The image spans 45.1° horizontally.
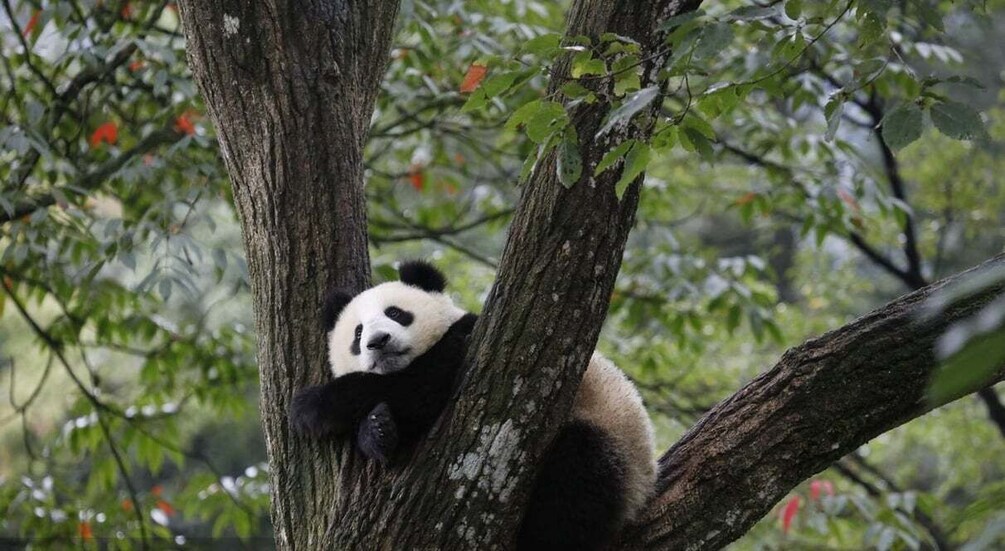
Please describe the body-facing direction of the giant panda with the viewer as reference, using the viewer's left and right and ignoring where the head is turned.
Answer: facing the viewer and to the left of the viewer

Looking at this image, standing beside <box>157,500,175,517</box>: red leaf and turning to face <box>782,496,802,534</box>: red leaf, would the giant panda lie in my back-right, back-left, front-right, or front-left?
front-right

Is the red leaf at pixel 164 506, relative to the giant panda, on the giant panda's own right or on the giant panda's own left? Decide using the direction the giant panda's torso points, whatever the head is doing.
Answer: on the giant panda's own right

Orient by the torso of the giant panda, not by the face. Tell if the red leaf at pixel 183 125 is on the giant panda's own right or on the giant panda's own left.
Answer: on the giant panda's own right

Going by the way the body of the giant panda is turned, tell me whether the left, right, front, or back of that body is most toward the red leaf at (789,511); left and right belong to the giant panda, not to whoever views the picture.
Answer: back

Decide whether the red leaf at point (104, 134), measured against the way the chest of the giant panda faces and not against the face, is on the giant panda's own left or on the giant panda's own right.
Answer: on the giant panda's own right
